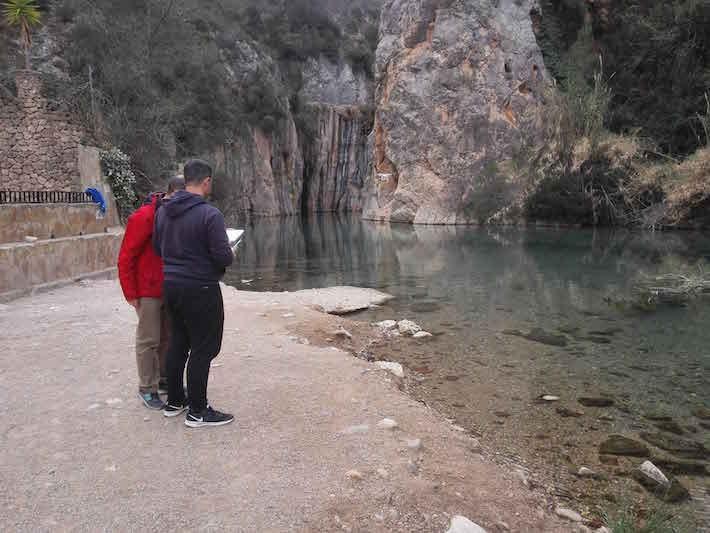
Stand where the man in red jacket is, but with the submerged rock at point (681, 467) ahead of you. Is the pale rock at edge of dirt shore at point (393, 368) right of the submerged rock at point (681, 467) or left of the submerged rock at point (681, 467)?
left

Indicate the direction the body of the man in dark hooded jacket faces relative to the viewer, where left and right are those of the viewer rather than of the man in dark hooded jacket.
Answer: facing away from the viewer and to the right of the viewer

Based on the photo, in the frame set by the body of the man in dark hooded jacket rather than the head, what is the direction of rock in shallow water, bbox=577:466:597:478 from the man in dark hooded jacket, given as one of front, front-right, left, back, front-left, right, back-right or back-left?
front-right

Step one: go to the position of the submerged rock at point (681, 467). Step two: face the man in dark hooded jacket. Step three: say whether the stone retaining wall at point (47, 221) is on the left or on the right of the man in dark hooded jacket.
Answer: right

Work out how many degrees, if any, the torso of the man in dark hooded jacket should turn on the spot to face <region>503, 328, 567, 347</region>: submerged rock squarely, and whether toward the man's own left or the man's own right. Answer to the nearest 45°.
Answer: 0° — they already face it

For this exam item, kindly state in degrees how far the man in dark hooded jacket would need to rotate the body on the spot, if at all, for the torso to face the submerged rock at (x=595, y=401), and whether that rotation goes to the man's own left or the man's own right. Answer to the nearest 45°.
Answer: approximately 45° to the man's own right

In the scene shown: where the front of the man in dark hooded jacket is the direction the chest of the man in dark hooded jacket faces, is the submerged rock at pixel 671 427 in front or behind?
in front

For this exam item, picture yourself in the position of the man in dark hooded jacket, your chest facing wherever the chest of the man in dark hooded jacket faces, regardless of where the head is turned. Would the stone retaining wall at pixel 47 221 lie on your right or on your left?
on your left

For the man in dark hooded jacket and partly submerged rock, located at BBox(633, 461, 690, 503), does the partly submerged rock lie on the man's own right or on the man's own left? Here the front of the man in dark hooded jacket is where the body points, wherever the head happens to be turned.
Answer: on the man's own right

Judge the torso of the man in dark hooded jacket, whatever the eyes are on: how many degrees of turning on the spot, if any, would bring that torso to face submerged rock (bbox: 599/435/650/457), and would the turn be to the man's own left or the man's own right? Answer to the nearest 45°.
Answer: approximately 45° to the man's own right

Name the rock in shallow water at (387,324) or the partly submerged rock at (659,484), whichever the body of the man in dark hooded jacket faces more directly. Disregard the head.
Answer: the rock in shallow water

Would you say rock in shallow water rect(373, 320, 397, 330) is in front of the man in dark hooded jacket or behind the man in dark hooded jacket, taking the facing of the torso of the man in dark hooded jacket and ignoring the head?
in front

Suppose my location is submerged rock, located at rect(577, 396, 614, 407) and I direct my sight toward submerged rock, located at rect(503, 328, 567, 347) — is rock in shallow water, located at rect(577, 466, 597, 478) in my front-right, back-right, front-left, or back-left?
back-left

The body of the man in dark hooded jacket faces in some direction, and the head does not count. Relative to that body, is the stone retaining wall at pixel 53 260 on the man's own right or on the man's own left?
on the man's own left

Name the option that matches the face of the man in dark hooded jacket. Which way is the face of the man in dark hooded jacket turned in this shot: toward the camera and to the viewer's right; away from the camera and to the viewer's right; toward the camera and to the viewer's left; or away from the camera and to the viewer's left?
away from the camera and to the viewer's right
